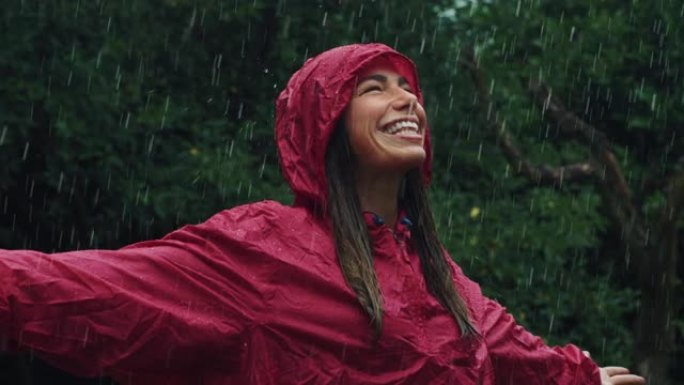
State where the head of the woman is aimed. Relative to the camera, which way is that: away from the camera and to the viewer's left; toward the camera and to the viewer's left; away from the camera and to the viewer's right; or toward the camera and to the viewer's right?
toward the camera and to the viewer's right

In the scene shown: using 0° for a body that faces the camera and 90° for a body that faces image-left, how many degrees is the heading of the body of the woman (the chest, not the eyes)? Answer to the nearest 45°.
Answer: approximately 315°

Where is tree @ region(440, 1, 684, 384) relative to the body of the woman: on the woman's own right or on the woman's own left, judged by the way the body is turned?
on the woman's own left
